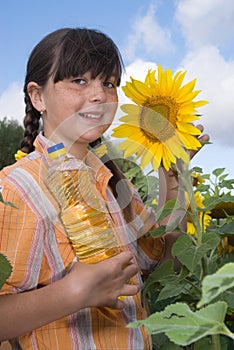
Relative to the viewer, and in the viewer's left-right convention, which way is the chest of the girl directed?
facing the viewer and to the right of the viewer

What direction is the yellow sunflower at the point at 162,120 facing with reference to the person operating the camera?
facing the viewer
